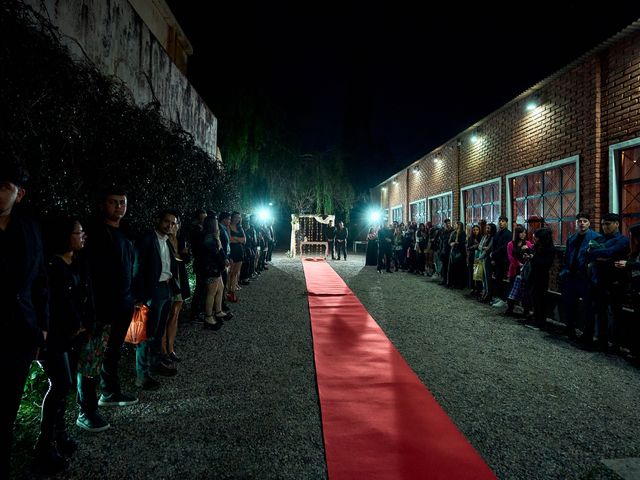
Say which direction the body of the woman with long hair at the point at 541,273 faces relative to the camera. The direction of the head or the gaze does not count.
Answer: to the viewer's left

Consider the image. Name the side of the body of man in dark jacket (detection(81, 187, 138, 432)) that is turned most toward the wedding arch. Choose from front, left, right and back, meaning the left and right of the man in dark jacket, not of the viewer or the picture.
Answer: left

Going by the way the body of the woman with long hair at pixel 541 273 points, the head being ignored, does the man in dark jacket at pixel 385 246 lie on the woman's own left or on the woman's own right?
on the woman's own right

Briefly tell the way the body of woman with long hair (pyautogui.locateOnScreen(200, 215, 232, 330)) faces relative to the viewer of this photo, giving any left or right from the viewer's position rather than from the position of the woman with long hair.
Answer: facing to the right of the viewer
